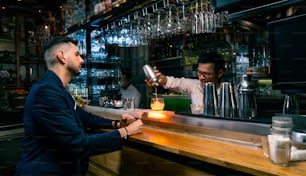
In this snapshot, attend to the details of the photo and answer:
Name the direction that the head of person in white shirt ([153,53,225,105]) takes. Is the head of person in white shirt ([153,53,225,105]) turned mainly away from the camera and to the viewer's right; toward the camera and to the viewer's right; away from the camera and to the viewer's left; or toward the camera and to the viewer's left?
toward the camera and to the viewer's left

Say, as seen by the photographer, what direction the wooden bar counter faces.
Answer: facing the viewer and to the left of the viewer

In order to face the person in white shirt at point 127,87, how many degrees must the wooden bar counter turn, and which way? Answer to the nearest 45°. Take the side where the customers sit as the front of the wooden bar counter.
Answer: approximately 135° to its right

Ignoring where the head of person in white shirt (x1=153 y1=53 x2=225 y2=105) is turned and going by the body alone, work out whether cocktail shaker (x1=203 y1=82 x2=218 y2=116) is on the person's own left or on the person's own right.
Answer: on the person's own left
